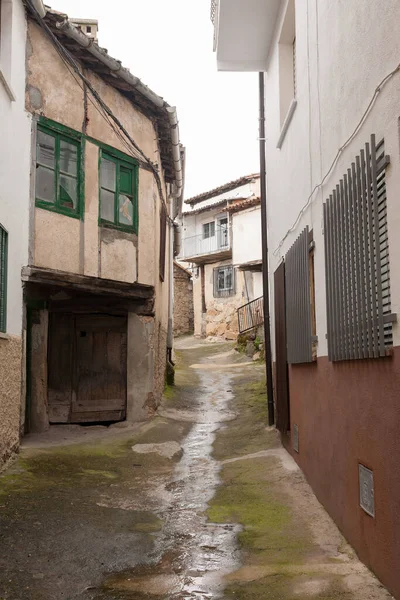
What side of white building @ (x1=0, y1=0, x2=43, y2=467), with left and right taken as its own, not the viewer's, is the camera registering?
right

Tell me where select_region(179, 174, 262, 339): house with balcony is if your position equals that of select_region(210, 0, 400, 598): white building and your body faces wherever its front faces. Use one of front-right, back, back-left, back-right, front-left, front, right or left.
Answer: right

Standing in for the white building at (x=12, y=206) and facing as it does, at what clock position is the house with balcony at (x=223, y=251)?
The house with balcony is roughly at 10 o'clock from the white building.

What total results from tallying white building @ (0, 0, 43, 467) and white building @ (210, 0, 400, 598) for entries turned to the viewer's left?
1

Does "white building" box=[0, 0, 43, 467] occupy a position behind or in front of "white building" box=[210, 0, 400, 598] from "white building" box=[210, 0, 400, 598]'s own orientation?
in front

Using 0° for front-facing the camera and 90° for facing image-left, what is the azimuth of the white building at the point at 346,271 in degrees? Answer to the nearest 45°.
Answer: approximately 90°

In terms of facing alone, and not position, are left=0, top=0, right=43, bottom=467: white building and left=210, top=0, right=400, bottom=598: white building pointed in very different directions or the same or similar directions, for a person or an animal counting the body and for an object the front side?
very different directions
